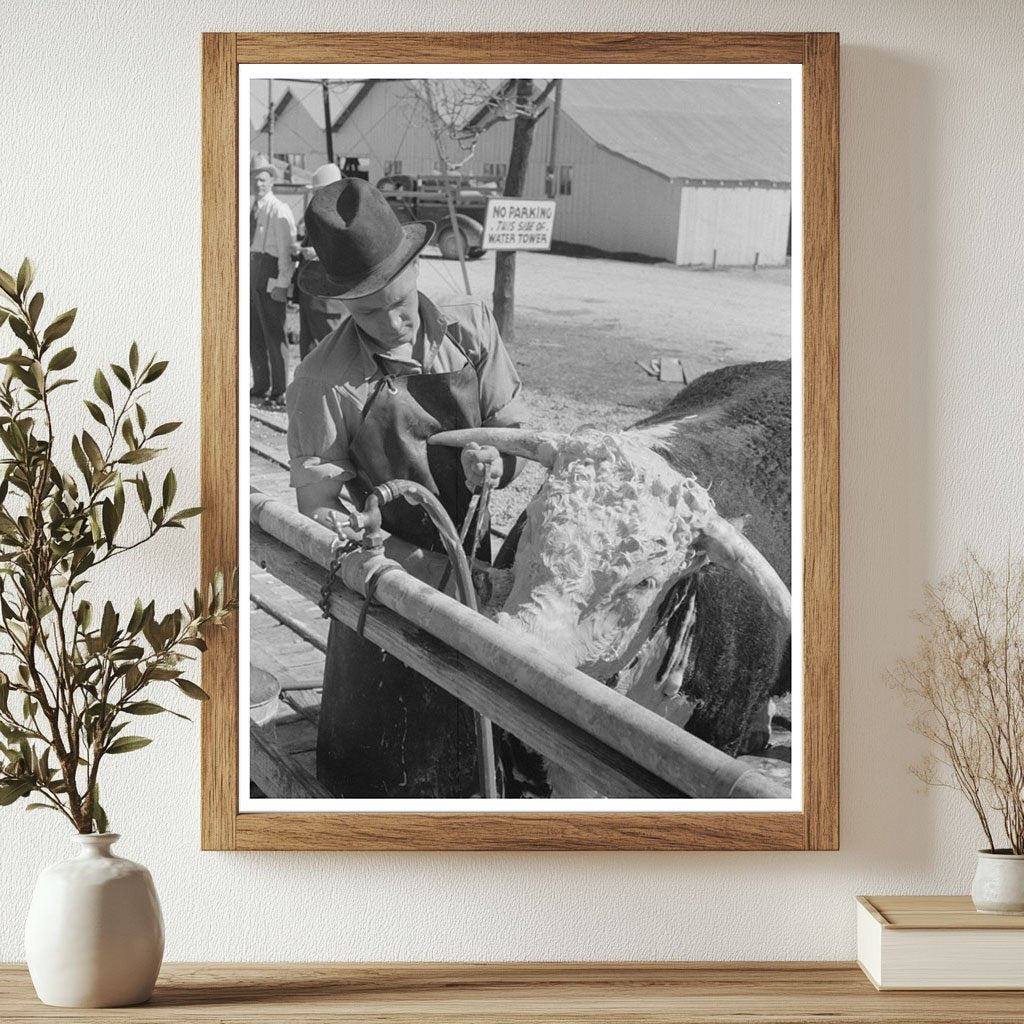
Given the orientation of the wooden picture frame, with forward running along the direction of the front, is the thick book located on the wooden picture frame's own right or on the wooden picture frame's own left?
on the wooden picture frame's own left

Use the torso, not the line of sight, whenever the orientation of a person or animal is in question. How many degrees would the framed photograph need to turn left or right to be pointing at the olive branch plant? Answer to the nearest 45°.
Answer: approximately 90° to its right

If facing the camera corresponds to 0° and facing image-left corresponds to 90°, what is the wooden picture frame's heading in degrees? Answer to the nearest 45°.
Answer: approximately 0°
